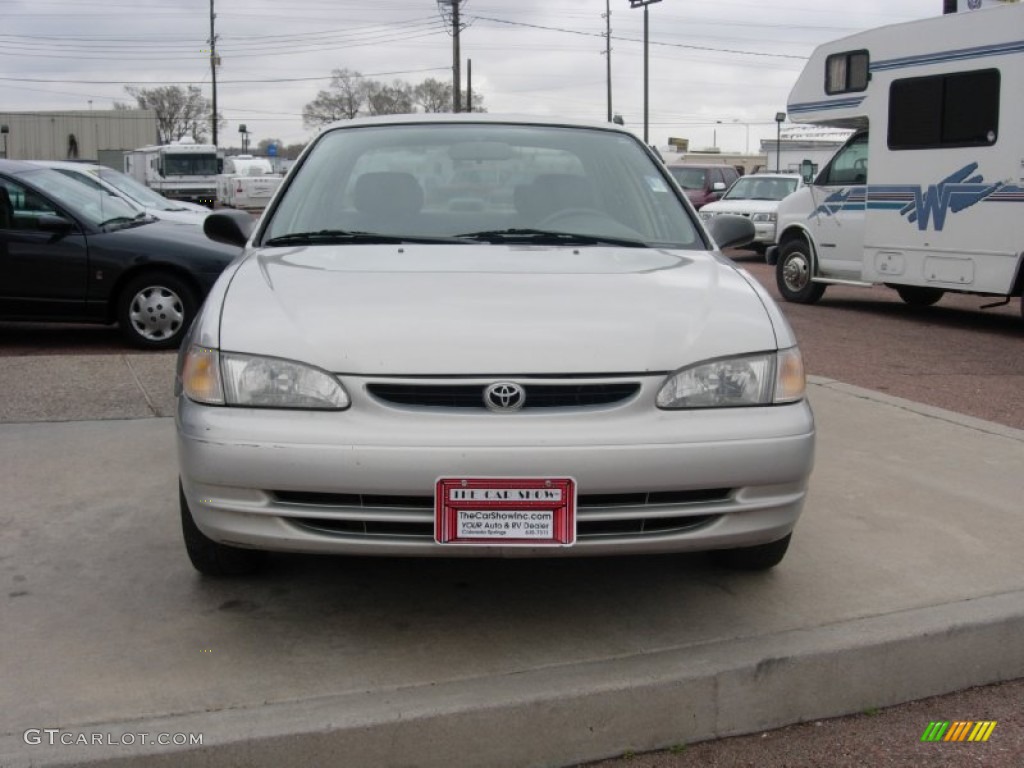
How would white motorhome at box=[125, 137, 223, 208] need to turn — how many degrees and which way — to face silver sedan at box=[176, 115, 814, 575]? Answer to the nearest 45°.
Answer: approximately 45° to its right

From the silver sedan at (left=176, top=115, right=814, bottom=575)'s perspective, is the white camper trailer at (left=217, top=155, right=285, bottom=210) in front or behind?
behind

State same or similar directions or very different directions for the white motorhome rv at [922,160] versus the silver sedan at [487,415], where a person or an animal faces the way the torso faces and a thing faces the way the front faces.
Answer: very different directions

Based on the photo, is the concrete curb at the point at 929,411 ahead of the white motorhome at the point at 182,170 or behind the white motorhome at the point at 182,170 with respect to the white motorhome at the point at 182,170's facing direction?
ahead

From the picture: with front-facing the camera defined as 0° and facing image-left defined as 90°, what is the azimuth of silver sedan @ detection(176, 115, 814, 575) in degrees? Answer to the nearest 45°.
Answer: approximately 0°

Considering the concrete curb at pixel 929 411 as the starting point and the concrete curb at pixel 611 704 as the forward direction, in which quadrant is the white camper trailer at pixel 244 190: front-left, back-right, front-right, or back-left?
back-right

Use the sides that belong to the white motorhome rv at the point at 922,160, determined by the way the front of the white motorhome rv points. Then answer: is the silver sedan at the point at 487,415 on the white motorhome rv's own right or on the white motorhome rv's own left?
on the white motorhome rv's own left

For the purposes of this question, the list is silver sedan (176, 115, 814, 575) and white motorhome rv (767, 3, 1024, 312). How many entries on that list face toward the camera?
1

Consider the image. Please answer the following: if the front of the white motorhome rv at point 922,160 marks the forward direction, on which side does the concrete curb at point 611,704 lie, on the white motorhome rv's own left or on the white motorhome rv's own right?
on the white motorhome rv's own left

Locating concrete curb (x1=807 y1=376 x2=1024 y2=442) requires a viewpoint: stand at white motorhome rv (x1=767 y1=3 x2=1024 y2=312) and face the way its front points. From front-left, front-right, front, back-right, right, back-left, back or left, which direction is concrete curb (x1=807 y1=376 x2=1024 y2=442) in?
back-left

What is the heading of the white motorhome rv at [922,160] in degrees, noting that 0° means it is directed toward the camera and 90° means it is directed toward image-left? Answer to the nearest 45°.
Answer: approximately 135°

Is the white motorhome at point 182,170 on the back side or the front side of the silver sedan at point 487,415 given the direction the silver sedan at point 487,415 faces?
on the back side

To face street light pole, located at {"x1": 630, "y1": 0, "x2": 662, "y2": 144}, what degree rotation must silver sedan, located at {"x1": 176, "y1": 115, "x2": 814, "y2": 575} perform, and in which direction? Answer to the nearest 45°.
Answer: approximately 180°
